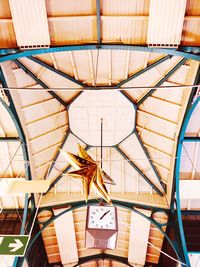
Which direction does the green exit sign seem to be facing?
toward the camera

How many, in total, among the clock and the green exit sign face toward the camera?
2

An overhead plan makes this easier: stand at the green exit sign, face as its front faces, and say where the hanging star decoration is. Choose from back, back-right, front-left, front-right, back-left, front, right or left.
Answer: left

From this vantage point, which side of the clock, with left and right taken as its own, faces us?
front

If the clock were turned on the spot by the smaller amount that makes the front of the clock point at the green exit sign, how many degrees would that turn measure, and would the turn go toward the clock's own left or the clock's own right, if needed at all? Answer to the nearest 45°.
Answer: approximately 45° to the clock's own right

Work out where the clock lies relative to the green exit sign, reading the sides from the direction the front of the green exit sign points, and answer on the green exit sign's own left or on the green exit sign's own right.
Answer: on the green exit sign's own left
